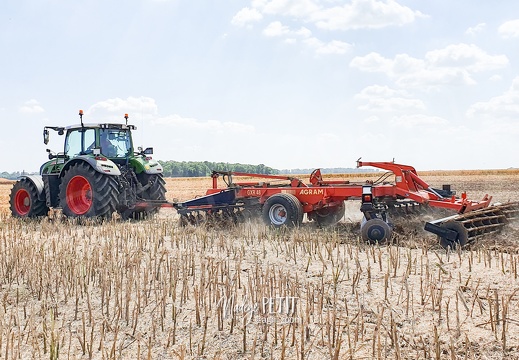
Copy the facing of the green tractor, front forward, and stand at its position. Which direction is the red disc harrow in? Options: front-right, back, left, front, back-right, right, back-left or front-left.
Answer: back

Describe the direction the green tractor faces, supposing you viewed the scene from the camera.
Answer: facing away from the viewer and to the left of the viewer
